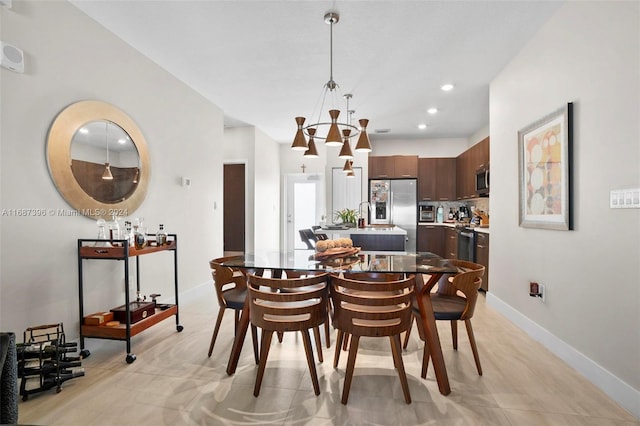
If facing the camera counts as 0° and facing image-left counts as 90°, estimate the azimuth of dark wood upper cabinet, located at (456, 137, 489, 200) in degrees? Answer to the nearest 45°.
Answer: approximately 90°

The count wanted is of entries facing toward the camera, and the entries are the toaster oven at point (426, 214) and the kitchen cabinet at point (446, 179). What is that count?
2

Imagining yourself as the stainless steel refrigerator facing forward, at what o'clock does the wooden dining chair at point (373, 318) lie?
The wooden dining chair is roughly at 12 o'clock from the stainless steel refrigerator.

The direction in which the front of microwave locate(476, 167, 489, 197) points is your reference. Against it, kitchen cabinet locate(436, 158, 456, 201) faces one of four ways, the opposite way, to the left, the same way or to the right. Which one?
to the left

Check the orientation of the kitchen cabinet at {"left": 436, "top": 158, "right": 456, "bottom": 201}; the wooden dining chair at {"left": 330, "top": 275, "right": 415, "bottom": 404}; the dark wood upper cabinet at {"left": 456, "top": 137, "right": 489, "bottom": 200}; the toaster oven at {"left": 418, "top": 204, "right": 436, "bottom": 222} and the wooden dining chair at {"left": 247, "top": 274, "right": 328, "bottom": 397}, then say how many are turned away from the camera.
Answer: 2

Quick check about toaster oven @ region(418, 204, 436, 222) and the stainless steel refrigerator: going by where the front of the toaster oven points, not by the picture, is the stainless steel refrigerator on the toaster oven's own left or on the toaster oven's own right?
on the toaster oven's own right

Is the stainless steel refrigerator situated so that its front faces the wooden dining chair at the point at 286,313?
yes

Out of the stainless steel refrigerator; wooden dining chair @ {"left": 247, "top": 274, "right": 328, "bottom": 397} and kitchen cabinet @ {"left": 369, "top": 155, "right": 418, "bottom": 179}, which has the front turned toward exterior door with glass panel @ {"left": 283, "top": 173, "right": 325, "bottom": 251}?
the wooden dining chair

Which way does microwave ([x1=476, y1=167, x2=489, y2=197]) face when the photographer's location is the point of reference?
facing to the left of the viewer

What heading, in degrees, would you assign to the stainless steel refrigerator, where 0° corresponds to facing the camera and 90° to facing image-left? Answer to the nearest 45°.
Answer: approximately 0°

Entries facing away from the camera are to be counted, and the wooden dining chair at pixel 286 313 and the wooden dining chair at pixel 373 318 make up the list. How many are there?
2
